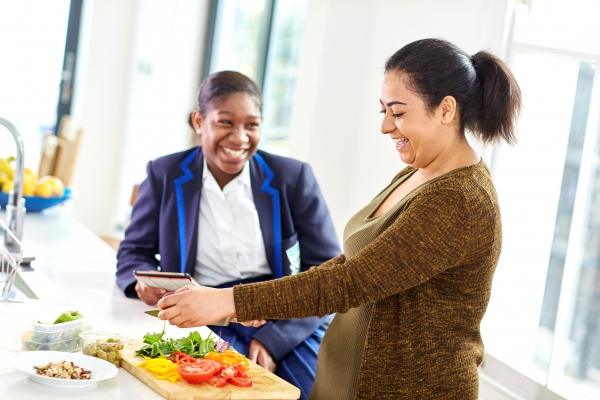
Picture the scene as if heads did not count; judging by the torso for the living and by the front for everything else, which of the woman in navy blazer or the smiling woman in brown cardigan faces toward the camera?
the woman in navy blazer

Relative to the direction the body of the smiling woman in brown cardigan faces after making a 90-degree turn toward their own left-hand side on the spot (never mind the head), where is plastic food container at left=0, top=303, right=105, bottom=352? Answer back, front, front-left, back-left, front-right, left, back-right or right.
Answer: right

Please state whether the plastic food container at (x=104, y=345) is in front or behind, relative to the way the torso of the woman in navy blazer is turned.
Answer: in front

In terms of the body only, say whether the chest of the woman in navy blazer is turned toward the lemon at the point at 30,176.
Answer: no

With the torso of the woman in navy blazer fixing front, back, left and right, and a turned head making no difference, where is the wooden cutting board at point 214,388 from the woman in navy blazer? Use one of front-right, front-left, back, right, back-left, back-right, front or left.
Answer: front

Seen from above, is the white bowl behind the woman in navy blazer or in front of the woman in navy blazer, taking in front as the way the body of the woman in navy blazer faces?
in front

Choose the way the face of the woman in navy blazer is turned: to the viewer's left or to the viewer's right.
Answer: to the viewer's right

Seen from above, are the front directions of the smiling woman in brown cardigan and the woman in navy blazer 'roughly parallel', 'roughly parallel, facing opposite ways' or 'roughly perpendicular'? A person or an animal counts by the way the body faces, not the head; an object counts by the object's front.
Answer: roughly perpendicular

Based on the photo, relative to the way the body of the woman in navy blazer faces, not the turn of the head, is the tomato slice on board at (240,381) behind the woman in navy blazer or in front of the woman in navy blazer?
in front

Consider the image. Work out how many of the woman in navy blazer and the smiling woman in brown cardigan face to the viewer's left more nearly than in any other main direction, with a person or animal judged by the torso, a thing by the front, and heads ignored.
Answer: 1

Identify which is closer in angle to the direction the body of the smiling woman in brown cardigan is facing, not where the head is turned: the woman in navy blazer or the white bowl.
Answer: the white bowl

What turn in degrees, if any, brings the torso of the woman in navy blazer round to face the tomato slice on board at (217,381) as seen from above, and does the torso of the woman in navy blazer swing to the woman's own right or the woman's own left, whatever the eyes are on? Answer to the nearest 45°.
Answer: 0° — they already face it

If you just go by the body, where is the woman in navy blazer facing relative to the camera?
toward the camera

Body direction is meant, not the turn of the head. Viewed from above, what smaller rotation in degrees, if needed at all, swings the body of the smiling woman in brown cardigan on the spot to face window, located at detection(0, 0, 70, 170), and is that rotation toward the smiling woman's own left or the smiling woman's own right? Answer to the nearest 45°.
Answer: approximately 45° to the smiling woman's own right

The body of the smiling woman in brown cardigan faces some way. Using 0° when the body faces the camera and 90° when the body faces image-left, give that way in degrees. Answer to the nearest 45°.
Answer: approximately 90°
